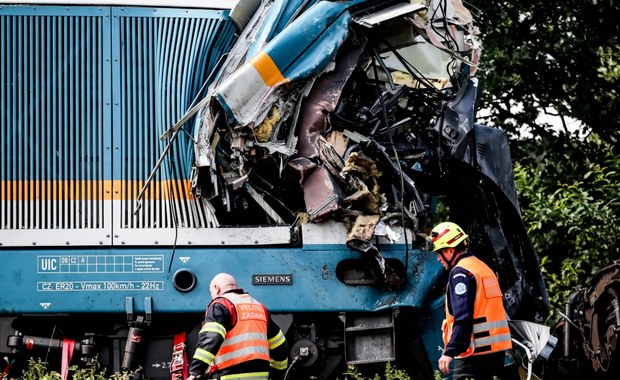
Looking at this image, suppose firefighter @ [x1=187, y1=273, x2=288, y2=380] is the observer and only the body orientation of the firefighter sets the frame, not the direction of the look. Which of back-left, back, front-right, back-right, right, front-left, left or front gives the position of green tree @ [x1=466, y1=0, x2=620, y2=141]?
right

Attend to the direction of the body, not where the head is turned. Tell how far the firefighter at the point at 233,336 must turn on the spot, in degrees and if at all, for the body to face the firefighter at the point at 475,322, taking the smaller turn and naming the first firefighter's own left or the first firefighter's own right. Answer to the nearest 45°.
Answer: approximately 135° to the first firefighter's own right

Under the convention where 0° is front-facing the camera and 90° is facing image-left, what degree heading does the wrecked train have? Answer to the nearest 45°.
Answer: approximately 270°

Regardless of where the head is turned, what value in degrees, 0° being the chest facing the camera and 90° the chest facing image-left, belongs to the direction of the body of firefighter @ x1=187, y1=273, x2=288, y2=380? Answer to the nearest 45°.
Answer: approximately 135°

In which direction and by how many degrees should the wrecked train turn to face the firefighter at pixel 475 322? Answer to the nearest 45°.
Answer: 0° — it already faces them

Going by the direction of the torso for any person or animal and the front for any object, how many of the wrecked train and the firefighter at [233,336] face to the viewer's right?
1

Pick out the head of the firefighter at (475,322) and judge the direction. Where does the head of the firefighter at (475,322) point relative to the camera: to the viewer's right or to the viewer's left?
to the viewer's left
